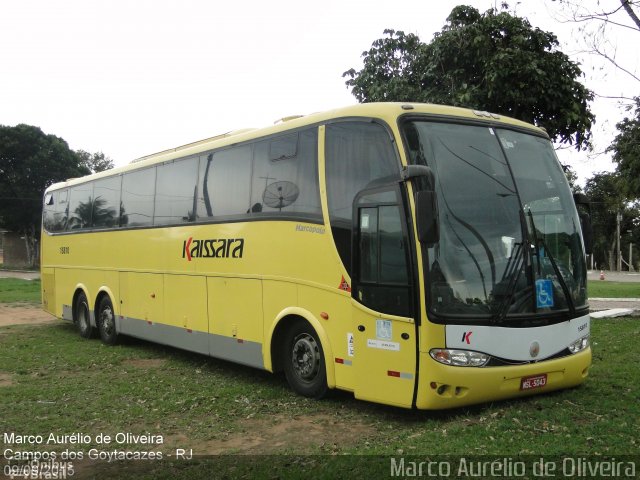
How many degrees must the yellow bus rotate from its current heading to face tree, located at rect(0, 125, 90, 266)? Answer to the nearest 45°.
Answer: approximately 180°

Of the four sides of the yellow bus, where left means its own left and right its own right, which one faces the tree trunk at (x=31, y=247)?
back

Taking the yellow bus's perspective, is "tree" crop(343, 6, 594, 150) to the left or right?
on its left

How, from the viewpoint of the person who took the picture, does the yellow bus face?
facing the viewer and to the right of the viewer

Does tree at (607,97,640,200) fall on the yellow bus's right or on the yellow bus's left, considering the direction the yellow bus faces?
on its left
